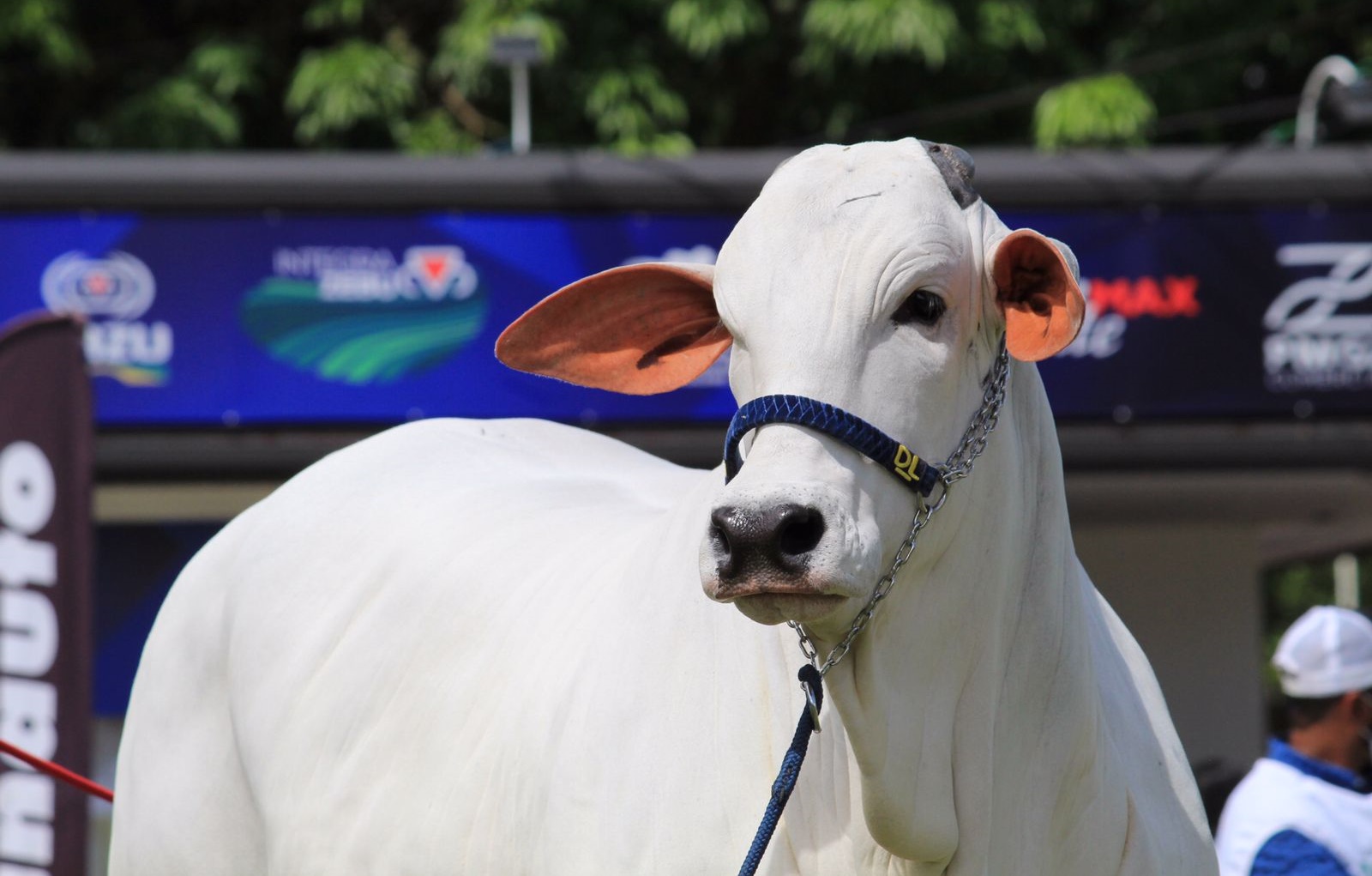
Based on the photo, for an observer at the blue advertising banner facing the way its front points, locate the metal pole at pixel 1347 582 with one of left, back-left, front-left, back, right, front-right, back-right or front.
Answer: back-left

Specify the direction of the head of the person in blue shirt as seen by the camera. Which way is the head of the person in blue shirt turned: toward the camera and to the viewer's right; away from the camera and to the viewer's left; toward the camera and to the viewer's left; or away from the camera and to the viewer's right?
away from the camera and to the viewer's right

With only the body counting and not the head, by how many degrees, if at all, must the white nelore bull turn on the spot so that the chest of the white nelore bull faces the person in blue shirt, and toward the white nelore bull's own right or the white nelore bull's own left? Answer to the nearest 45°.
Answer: approximately 90° to the white nelore bull's own left

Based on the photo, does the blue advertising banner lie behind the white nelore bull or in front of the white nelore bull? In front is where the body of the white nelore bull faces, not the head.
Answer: behind

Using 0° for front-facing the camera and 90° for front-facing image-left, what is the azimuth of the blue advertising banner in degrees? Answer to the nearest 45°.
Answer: approximately 0°

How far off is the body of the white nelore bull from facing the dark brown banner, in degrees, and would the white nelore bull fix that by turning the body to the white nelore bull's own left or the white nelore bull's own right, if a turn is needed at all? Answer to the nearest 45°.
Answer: approximately 180°

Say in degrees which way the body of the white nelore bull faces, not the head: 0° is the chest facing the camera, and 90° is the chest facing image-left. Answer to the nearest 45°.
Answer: approximately 315°

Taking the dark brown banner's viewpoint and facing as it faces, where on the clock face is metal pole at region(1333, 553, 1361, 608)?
The metal pole is roughly at 8 o'clock from the dark brown banner.

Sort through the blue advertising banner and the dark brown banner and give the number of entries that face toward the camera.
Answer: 2
